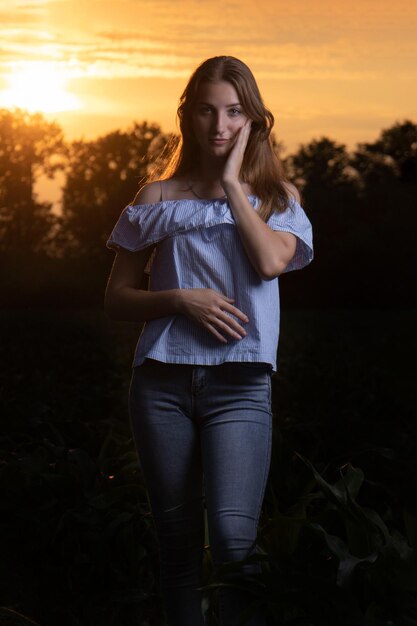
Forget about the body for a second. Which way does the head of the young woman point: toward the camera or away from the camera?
toward the camera

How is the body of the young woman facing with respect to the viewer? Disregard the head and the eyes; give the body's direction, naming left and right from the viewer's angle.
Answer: facing the viewer

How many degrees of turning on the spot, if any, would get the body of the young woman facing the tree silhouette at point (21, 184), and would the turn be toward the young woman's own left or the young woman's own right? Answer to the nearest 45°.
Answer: approximately 180°

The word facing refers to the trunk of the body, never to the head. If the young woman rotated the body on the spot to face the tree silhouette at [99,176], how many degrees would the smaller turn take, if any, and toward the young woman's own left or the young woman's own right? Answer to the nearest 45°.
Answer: approximately 180°
